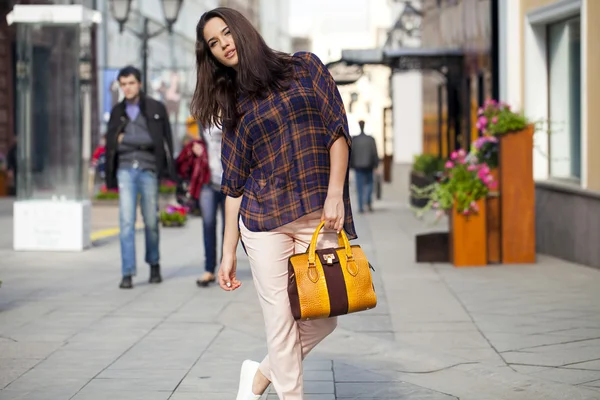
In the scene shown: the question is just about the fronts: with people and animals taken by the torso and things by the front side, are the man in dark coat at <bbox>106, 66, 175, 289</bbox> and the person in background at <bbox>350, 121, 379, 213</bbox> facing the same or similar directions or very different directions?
very different directions

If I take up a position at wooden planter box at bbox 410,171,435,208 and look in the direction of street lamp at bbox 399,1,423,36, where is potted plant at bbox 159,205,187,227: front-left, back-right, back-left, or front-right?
back-left

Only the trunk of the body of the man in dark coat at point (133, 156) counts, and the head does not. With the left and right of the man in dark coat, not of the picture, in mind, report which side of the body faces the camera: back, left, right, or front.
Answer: front

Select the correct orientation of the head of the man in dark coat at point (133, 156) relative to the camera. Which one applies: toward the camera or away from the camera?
toward the camera

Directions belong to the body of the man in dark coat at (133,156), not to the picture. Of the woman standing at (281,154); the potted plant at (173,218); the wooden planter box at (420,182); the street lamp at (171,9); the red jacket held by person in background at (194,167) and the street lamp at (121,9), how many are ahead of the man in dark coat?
1

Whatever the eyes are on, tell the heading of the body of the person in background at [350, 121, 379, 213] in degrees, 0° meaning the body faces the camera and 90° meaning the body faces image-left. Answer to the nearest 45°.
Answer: approximately 180°

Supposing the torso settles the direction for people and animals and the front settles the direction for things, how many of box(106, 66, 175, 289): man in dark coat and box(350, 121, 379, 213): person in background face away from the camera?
1

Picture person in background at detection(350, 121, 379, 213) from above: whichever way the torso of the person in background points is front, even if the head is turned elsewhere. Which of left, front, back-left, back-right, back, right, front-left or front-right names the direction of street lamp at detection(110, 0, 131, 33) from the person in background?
left

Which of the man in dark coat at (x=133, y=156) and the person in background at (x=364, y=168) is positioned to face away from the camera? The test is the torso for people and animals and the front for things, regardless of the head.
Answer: the person in background

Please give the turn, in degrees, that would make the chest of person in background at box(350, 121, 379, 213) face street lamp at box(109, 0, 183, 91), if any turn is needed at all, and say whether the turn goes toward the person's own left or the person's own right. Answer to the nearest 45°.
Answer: approximately 90° to the person's own left

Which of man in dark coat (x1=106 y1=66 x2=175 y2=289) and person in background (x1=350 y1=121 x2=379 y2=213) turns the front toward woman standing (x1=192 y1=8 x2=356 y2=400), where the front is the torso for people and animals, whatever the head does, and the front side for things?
the man in dark coat

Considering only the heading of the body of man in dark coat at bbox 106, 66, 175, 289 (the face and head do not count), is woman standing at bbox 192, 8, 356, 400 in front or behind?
in front
